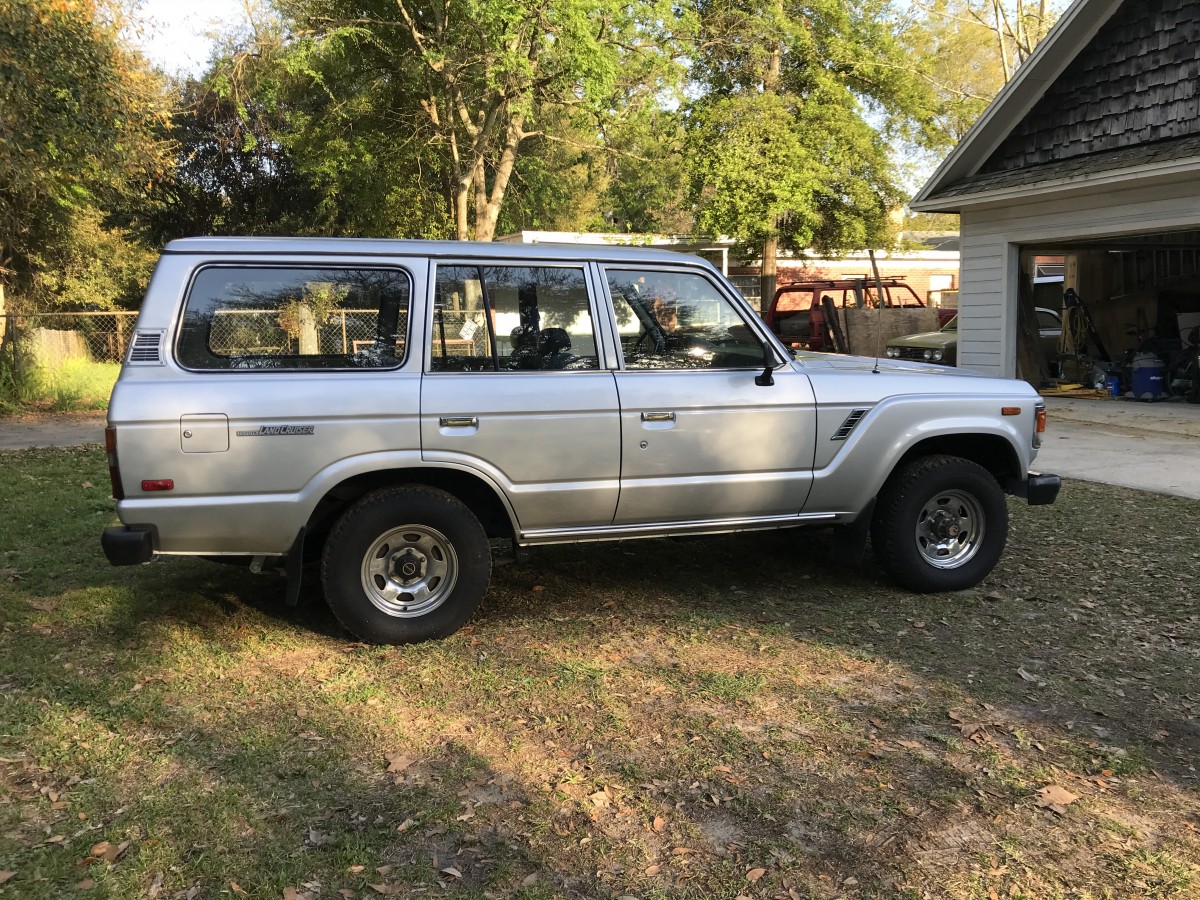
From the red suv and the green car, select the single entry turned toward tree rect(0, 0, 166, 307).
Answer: the green car

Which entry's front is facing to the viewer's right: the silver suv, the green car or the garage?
the silver suv

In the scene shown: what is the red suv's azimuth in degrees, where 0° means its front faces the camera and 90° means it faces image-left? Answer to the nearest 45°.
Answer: approximately 225°

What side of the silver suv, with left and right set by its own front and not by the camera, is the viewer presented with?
right

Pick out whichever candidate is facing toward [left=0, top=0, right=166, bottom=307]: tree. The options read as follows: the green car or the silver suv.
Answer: the green car

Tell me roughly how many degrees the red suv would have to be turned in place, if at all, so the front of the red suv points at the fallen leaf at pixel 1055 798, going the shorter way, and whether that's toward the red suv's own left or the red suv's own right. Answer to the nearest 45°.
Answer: approximately 135° to the red suv's own right

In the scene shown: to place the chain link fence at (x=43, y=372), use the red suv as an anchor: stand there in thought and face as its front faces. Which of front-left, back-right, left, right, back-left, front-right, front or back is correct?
back

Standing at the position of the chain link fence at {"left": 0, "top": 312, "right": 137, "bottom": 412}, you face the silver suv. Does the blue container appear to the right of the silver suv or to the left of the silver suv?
left

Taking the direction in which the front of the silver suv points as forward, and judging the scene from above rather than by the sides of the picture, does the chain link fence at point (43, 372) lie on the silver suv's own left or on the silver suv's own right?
on the silver suv's own left
